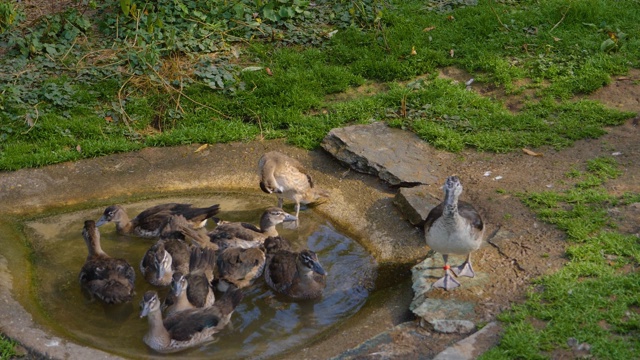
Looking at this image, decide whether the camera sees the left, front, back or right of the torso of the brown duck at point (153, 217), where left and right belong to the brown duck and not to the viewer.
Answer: left

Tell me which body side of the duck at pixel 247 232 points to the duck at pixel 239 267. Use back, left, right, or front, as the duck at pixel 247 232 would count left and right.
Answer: right

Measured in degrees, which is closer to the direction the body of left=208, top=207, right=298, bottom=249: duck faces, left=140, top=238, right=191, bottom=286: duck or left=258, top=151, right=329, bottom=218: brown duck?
the brown duck

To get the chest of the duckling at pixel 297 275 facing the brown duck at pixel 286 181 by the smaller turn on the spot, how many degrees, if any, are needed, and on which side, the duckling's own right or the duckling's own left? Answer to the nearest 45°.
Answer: approximately 135° to the duckling's own left

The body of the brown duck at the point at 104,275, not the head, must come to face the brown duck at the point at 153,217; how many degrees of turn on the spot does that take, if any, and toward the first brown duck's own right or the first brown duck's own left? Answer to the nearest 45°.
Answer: approximately 90° to the first brown duck's own right

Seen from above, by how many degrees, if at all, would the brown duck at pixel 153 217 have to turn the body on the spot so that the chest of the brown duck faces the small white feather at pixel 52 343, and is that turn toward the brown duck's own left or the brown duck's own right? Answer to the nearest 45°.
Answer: approximately 90° to the brown duck's own left

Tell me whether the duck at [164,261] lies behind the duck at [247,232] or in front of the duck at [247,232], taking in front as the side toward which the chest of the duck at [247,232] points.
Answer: behind

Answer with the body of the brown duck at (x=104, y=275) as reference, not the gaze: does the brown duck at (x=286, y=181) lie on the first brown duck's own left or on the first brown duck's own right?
on the first brown duck's own right

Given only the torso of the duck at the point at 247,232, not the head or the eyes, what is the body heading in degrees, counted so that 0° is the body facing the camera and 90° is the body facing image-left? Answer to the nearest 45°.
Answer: approximately 270°

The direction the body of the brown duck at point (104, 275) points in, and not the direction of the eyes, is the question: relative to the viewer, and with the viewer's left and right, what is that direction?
facing away from the viewer and to the left of the viewer

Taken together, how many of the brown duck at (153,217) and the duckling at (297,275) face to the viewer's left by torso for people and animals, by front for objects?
1

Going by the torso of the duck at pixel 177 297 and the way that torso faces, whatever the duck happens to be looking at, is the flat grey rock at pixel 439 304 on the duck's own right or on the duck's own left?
on the duck's own left

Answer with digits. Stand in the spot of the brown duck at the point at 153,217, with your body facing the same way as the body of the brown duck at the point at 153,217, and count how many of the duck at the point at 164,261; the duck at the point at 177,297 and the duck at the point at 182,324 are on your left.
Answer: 3
